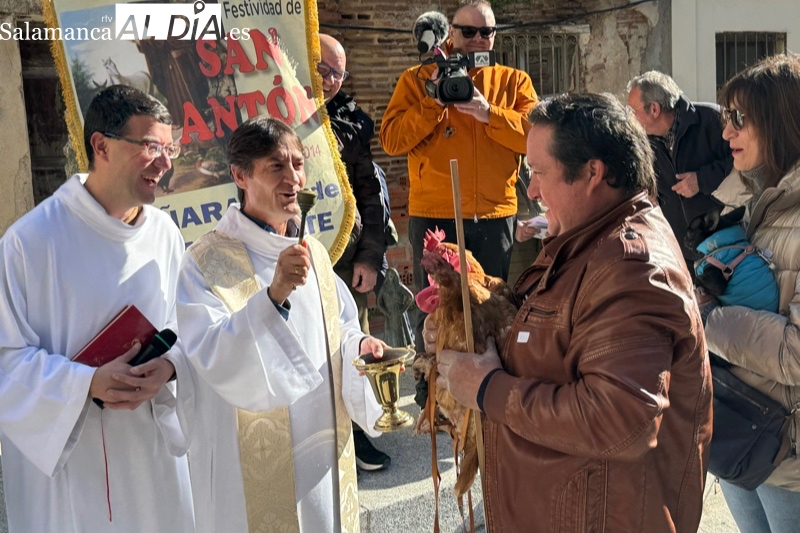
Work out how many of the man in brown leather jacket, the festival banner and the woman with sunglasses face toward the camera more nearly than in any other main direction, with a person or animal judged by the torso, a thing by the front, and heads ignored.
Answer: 1

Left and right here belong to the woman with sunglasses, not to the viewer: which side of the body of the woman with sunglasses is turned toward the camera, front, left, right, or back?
left

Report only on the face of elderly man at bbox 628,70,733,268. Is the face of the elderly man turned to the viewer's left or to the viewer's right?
to the viewer's left

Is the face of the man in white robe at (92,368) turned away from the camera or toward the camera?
toward the camera

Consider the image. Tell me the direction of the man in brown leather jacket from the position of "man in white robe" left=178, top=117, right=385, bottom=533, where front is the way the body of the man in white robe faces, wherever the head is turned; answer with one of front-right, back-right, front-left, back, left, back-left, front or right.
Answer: front

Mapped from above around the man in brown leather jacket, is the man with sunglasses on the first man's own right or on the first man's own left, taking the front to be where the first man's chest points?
on the first man's own right

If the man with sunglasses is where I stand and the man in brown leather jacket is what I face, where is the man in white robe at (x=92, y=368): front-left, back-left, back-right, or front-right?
front-right

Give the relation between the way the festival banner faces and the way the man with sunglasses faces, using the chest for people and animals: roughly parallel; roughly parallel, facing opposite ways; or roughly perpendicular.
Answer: roughly parallel

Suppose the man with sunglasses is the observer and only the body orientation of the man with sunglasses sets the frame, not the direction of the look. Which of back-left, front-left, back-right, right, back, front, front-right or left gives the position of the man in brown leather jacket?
front

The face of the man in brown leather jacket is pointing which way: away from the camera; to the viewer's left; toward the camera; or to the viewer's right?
to the viewer's left

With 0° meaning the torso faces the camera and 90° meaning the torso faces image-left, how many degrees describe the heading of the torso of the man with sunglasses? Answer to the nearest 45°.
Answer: approximately 0°

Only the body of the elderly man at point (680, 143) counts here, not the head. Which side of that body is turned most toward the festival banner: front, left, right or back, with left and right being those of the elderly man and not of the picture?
front
